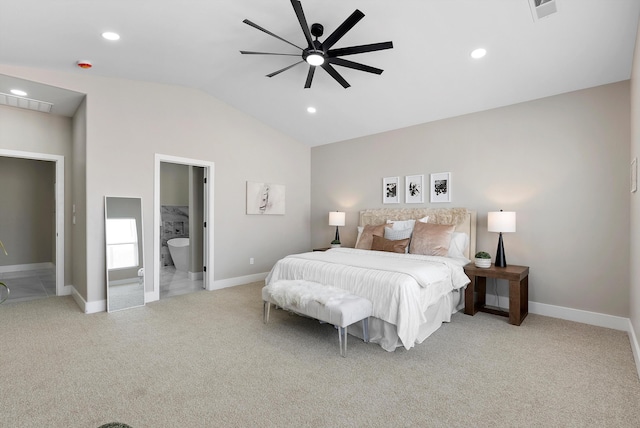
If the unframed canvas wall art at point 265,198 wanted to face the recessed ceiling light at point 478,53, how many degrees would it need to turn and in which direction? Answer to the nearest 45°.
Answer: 0° — it already faces it

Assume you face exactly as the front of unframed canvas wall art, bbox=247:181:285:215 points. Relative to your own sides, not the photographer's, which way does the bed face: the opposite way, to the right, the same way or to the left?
to the right

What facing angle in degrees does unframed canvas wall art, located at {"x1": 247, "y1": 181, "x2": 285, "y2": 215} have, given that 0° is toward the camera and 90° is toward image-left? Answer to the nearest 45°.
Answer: approximately 315°

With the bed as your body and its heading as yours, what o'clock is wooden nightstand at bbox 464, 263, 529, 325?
The wooden nightstand is roughly at 7 o'clock from the bed.

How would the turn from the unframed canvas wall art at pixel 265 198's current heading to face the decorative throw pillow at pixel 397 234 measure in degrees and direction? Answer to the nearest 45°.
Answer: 0° — it already faces it

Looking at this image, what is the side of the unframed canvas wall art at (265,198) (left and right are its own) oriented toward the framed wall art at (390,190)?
front

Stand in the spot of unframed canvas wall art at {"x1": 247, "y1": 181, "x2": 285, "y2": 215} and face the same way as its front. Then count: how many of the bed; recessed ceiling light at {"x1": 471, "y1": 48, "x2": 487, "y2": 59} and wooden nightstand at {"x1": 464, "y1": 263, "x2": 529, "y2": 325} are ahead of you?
3

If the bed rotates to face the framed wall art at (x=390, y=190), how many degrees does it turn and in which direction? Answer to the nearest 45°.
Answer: approximately 135° to its right

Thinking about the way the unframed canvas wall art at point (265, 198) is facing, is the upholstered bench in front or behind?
in front

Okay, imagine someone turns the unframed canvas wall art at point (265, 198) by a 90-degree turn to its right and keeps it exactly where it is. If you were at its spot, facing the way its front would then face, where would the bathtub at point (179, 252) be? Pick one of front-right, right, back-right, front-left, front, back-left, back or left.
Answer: right

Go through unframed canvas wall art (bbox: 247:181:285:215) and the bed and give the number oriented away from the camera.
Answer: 0
